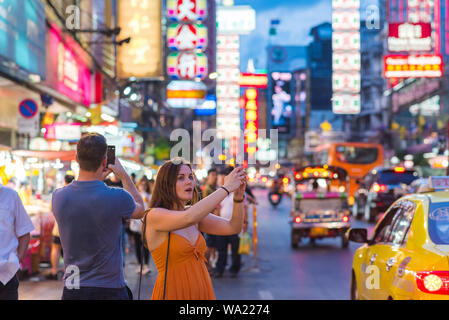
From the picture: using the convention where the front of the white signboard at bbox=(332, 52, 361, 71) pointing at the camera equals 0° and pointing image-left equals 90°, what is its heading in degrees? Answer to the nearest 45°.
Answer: approximately 0°

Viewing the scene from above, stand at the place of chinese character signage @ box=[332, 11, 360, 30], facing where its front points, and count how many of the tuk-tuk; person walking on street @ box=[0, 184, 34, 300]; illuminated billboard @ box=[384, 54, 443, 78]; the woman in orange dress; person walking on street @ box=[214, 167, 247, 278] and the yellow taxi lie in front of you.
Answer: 5

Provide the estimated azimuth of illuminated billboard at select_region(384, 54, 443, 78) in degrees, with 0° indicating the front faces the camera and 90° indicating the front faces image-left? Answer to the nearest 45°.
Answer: approximately 0°

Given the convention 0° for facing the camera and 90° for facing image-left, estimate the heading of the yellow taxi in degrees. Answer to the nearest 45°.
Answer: approximately 135°

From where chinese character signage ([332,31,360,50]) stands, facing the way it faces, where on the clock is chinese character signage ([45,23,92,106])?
chinese character signage ([45,23,92,106]) is roughly at 1 o'clock from chinese character signage ([332,31,360,50]).
